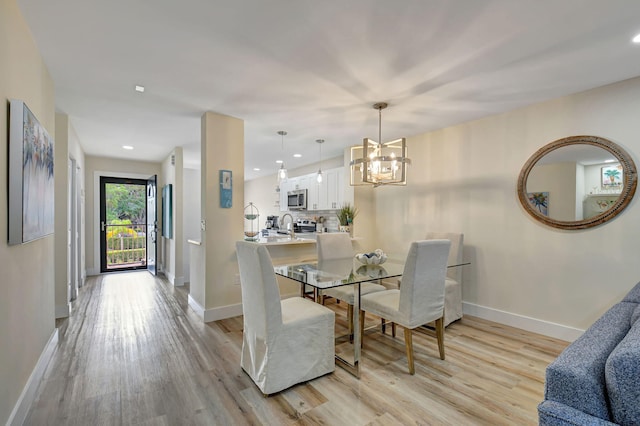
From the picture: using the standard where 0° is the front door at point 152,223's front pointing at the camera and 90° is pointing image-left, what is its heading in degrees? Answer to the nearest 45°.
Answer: approximately 90°

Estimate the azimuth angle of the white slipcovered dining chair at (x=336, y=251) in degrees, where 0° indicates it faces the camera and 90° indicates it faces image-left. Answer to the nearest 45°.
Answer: approximately 315°

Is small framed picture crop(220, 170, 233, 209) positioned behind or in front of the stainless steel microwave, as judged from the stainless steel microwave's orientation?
in front

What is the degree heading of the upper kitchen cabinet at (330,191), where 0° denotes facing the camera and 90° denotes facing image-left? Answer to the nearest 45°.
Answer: approximately 45°

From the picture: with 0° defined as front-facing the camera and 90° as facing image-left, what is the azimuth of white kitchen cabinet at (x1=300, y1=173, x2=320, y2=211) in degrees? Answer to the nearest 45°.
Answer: approximately 45°

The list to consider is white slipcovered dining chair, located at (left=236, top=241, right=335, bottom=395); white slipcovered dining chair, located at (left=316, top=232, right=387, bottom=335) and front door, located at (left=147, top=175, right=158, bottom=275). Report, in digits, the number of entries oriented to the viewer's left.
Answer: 1

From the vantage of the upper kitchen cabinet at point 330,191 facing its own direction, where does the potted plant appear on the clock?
The potted plant is roughly at 10 o'clock from the upper kitchen cabinet.

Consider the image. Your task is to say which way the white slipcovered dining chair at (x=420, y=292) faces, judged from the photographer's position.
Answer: facing away from the viewer and to the left of the viewer

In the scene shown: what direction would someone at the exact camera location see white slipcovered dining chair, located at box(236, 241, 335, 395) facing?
facing away from the viewer and to the right of the viewer

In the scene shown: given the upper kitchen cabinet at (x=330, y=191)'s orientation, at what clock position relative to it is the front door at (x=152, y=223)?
The front door is roughly at 2 o'clock from the upper kitchen cabinet.

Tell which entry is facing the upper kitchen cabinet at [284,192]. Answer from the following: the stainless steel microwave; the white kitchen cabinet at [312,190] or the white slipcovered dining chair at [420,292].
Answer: the white slipcovered dining chair

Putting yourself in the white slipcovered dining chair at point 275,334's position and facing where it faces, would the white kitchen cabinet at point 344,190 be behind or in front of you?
in front
